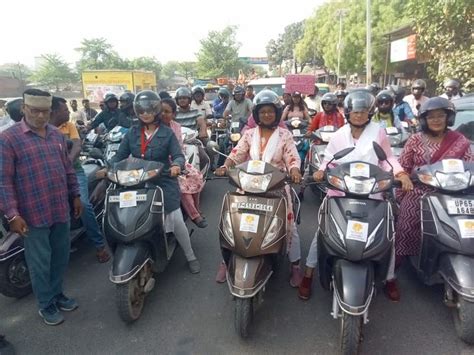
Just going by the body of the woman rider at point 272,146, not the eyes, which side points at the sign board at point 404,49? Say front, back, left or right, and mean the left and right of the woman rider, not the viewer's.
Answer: back

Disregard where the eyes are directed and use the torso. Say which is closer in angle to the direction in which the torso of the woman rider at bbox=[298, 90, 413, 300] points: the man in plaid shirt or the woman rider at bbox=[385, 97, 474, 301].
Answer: the man in plaid shirt

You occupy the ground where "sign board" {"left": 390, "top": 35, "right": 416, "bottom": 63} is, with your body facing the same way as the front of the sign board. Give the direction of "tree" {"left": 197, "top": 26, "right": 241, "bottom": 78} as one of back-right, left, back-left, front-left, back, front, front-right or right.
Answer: right

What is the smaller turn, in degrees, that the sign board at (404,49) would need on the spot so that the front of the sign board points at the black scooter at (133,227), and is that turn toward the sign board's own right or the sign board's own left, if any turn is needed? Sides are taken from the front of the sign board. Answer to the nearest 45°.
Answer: approximately 45° to the sign board's own left

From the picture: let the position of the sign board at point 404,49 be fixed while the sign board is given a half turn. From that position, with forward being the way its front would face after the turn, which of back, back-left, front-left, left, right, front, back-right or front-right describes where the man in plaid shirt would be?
back-right

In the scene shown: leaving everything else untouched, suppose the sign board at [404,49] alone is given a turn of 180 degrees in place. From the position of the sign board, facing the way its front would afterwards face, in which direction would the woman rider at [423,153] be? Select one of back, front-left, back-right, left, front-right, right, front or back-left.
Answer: back-right

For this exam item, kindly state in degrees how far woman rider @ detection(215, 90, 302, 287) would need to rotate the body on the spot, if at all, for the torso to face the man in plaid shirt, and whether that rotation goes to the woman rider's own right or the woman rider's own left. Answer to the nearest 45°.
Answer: approximately 90° to the woman rider's own right

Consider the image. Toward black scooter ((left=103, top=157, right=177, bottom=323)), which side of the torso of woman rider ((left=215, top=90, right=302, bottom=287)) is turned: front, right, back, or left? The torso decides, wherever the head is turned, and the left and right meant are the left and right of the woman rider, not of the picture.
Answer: right
